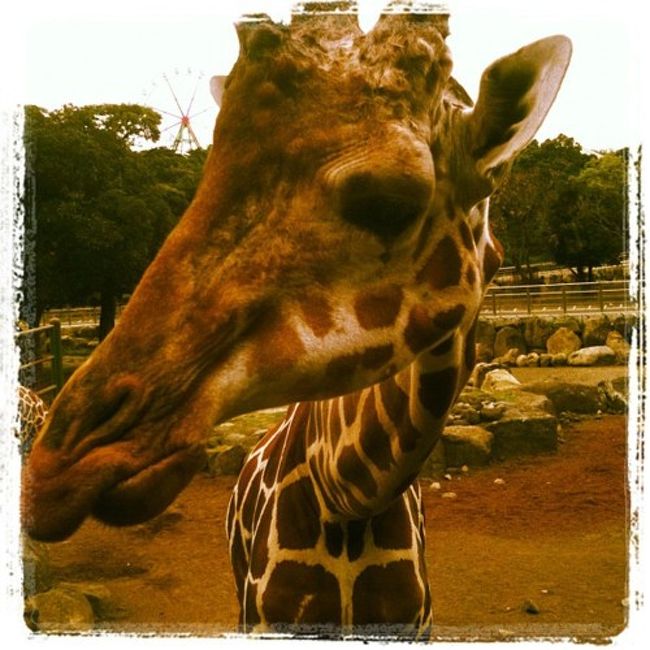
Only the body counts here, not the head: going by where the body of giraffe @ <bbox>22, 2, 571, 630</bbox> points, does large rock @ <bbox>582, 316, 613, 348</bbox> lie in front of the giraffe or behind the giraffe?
behind

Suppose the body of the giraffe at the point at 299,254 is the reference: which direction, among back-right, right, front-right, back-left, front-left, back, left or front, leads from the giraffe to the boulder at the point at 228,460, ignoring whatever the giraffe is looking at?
back-right

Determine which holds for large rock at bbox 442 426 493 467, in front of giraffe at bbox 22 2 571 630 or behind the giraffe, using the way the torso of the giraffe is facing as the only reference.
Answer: behind

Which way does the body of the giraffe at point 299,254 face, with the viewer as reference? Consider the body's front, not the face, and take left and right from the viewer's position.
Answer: facing the viewer and to the left of the viewer

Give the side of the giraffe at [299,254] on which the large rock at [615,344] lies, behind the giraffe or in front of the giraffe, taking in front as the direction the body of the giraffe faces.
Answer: behind

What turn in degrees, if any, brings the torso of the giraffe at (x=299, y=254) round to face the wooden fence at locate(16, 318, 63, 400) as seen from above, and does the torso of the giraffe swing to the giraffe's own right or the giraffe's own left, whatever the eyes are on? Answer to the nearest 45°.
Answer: approximately 90° to the giraffe's own right
